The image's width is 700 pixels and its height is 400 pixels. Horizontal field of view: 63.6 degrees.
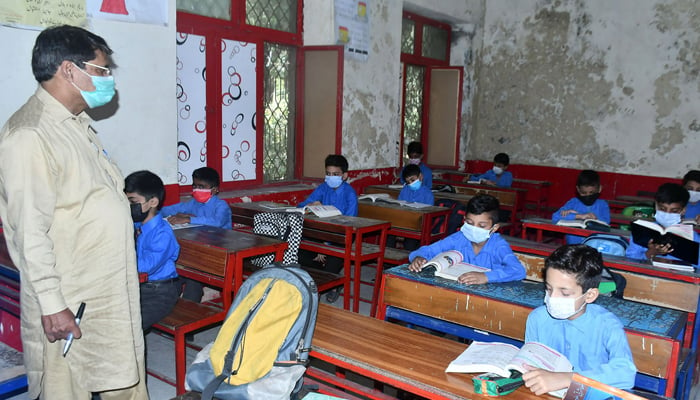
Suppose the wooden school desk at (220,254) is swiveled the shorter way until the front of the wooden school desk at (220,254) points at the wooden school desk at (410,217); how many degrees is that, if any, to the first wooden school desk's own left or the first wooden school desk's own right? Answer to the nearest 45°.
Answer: approximately 180°

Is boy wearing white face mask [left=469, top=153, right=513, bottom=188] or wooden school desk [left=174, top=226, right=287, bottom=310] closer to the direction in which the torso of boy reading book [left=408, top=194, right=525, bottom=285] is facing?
the wooden school desk

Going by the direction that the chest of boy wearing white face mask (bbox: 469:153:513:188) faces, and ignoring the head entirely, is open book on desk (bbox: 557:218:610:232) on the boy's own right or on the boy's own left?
on the boy's own left

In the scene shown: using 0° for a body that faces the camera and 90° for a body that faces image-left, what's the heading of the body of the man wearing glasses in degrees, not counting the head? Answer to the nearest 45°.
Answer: approximately 270°

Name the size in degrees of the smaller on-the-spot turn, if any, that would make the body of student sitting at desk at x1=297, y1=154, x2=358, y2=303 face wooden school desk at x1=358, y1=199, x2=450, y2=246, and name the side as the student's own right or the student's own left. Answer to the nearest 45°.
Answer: approximately 90° to the student's own left

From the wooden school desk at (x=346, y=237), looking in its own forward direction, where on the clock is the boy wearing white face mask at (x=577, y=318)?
The boy wearing white face mask is roughly at 10 o'clock from the wooden school desk.
